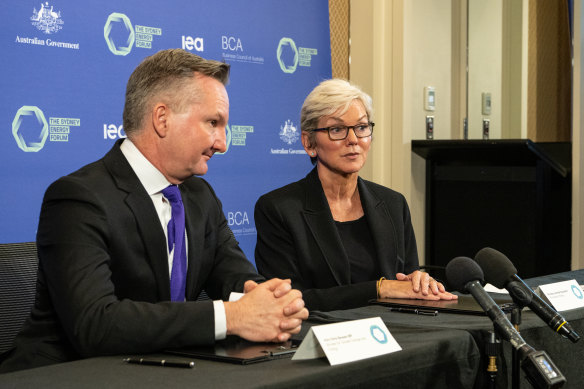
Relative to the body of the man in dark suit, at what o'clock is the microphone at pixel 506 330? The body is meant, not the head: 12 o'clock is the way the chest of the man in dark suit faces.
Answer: The microphone is roughly at 12 o'clock from the man in dark suit.

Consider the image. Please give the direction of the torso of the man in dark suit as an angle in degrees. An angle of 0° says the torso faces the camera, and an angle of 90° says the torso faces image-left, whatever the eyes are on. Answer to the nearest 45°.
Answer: approximately 315°

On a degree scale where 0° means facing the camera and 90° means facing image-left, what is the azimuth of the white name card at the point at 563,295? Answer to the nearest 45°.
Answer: approximately 315°

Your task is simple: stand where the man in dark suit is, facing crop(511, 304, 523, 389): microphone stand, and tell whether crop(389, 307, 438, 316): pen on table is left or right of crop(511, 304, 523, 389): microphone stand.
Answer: left

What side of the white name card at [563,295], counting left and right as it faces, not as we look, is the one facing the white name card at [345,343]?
right

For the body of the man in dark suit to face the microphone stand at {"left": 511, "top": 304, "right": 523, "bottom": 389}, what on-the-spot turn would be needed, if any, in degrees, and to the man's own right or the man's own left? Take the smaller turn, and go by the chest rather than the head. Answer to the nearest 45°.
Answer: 0° — they already face it

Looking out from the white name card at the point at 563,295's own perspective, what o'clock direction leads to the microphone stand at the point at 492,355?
The microphone stand is roughly at 2 o'clock from the white name card.

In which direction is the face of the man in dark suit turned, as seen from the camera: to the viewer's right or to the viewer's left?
to the viewer's right

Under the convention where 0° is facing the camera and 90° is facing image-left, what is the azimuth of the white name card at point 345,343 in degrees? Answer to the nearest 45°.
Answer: approximately 315°
